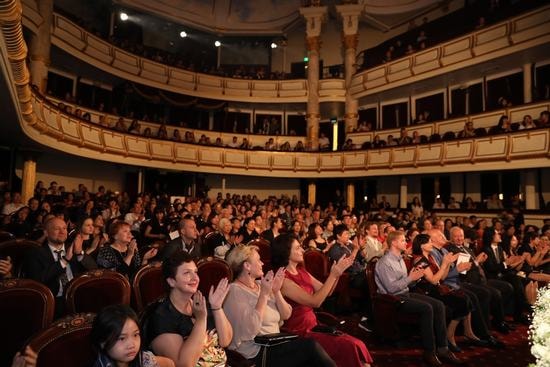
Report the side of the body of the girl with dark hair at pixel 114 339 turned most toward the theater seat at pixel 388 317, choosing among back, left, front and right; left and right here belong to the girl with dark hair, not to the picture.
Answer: left

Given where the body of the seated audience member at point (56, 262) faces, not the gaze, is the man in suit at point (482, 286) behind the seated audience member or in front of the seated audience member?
in front

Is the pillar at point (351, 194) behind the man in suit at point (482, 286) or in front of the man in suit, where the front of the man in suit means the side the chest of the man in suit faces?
behind

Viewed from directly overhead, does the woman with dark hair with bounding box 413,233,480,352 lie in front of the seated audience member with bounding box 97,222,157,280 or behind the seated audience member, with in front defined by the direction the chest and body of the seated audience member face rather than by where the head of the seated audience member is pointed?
in front

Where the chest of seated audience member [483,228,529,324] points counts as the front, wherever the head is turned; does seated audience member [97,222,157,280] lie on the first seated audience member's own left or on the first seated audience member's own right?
on the first seated audience member's own right

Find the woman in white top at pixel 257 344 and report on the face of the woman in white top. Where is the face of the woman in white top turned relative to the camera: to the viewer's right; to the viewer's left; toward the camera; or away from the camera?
to the viewer's right

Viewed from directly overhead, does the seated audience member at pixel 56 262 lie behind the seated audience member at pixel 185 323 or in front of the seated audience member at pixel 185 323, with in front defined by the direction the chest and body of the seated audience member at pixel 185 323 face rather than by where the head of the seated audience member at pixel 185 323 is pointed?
behind

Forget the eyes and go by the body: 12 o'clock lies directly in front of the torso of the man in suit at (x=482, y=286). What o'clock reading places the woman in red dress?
The woman in red dress is roughly at 2 o'clock from the man in suit.
